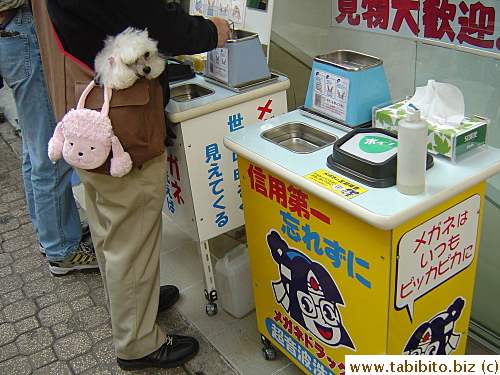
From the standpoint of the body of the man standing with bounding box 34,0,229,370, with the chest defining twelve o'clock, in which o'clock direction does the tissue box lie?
The tissue box is roughly at 1 o'clock from the man standing.

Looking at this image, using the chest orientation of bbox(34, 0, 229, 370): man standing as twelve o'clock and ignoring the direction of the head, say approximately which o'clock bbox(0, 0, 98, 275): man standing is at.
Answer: bbox(0, 0, 98, 275): man standing is roughly at 8 o'clock from bbox(34, 0, 229, 370): man standing.

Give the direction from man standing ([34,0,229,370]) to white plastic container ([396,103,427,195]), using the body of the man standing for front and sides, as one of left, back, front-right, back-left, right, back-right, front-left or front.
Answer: front-right

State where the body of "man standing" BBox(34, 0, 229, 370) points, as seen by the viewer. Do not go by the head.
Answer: to the viewer's right
